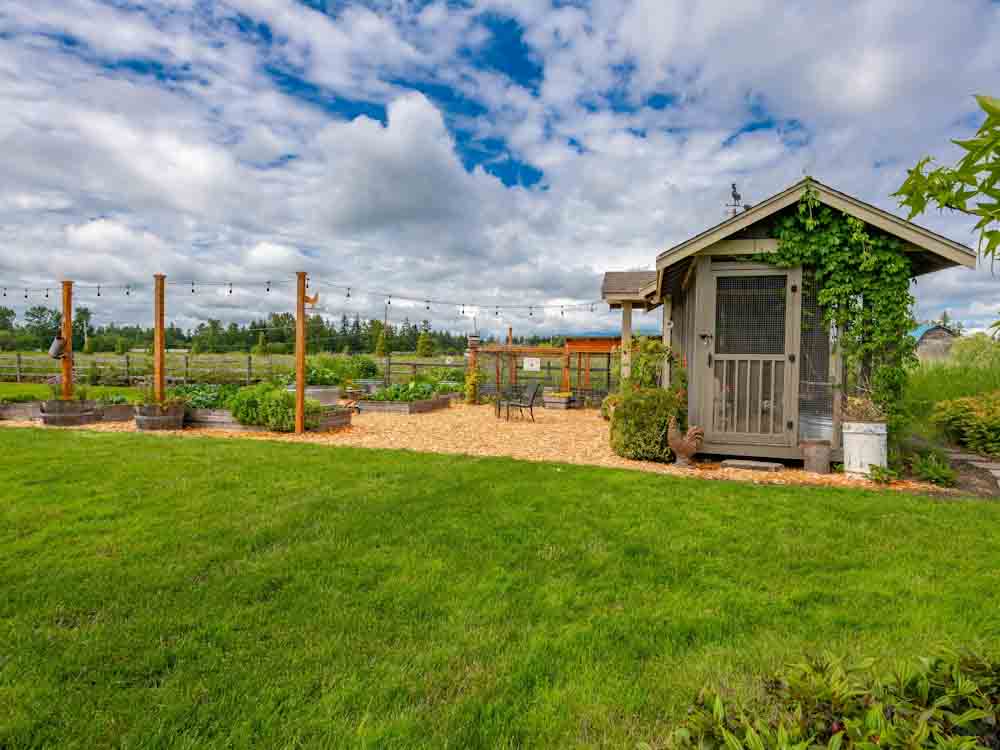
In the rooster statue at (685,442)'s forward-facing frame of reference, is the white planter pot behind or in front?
behind

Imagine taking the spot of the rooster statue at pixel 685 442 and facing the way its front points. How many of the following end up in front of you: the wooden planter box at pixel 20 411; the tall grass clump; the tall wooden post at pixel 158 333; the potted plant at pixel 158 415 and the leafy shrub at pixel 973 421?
3

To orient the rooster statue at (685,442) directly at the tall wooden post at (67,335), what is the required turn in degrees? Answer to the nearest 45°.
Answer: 0° — it already faces it

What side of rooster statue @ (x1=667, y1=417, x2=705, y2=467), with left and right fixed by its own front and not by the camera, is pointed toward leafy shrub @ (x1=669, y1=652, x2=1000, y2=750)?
left

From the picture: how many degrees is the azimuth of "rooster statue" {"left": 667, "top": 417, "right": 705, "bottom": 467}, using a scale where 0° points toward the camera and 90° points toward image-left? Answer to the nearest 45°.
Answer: approximately 90°

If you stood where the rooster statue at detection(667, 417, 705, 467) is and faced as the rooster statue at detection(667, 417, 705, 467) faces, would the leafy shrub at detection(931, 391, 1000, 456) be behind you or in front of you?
behind

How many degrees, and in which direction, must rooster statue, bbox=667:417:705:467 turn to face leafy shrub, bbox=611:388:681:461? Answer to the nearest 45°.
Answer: approximately 45° to its right

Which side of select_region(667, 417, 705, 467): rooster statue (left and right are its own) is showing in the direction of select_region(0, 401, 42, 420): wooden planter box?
front

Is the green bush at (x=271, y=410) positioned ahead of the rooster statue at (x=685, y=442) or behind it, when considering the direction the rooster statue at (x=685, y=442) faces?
ahead

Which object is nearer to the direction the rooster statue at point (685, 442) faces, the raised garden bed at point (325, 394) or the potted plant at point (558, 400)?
the raised garden bed

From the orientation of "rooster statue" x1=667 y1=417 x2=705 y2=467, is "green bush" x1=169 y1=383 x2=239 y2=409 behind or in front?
in front

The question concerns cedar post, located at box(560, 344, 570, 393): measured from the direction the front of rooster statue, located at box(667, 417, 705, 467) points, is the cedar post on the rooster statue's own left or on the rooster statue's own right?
on the rooster statue's own right

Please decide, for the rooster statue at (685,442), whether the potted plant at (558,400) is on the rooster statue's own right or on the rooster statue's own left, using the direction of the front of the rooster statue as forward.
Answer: on the rooster statue's own right

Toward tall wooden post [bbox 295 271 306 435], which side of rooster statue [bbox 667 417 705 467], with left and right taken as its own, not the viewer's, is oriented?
front

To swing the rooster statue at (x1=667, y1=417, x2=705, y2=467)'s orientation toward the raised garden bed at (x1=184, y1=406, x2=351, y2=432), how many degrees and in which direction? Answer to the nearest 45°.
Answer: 0° — it already faces it
